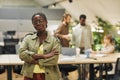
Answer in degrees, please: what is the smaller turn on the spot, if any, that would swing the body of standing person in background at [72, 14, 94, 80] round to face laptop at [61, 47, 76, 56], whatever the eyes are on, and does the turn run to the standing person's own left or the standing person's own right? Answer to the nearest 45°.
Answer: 0° — they already face it

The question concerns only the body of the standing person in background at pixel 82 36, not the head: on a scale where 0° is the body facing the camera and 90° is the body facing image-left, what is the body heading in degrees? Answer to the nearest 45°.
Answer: approximately 0°
